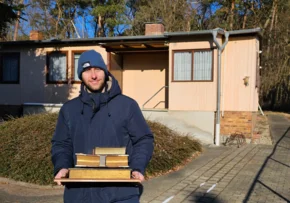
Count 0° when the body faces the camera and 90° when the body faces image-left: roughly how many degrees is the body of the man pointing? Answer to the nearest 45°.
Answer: approximately 0°

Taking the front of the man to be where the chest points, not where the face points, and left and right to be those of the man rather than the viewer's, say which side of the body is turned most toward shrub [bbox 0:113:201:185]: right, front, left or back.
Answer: back

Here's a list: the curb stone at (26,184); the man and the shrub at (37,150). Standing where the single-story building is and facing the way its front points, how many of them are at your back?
0

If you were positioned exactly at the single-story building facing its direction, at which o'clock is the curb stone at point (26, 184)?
The curb stone is roughly at 1 o'clock from the single-story building.

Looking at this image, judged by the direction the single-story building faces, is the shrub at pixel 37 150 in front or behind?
in front

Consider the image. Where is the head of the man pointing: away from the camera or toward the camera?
toward the camera

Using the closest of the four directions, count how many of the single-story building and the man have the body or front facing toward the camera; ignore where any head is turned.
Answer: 2

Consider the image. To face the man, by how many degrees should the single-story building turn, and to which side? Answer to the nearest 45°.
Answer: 0° — it already faces them

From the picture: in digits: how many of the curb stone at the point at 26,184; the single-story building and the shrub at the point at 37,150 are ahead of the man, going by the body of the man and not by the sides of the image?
0

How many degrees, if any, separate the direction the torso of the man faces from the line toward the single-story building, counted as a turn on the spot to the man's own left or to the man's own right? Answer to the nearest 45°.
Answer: approximately 180°

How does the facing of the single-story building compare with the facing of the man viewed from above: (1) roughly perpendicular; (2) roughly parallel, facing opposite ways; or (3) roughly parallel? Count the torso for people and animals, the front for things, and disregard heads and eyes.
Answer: roughly parallel

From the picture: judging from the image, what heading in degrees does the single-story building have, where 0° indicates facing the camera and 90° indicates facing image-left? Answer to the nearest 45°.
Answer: approximately 0°
